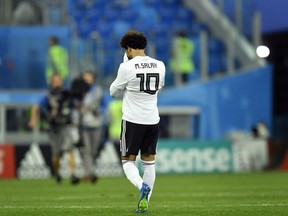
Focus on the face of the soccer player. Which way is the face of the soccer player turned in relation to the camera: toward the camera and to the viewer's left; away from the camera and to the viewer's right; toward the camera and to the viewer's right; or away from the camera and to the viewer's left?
away from the camera and to the viewer's left

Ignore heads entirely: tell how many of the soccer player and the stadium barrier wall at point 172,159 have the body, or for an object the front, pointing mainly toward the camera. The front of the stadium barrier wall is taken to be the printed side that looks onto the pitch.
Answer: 1

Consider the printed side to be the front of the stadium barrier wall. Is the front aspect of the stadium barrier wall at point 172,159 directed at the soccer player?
yes

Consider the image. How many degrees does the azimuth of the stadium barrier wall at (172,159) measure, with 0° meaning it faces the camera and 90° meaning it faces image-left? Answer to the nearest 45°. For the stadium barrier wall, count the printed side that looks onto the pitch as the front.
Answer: approximately 0°

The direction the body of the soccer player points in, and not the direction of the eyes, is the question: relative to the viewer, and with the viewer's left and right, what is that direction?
facing away from the viewer and to the left of the viewer

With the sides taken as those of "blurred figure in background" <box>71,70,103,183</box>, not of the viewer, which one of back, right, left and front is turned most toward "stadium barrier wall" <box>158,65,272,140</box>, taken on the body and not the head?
back

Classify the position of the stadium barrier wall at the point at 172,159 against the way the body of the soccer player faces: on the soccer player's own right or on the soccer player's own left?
on the soccer player's own right

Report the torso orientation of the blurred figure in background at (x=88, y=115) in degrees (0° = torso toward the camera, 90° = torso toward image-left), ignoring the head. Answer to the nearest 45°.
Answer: approximately 45°
